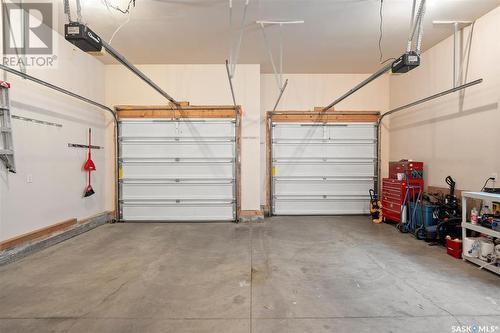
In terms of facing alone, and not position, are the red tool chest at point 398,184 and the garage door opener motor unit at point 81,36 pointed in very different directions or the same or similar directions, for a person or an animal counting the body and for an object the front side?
very different directions

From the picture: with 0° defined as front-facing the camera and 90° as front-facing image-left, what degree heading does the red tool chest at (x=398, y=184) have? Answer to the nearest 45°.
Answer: approximately 45°

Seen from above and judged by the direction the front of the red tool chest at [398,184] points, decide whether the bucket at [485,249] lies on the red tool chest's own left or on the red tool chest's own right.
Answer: on the red tool chest's own left

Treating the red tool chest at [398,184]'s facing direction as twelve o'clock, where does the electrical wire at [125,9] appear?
The electrical wire is roughly at 12 o'clock from the red tool chest.

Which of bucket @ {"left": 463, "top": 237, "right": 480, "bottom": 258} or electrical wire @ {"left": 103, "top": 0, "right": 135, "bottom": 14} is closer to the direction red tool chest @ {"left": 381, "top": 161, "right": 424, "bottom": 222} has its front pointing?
the electrical wire

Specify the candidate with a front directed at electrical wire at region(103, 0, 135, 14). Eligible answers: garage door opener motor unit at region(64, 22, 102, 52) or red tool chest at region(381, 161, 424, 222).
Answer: the red tool chest
